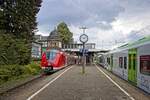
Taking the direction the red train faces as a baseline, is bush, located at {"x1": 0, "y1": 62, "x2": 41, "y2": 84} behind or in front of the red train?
in front

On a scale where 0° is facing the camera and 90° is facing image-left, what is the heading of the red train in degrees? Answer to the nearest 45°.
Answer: approximately 45°
